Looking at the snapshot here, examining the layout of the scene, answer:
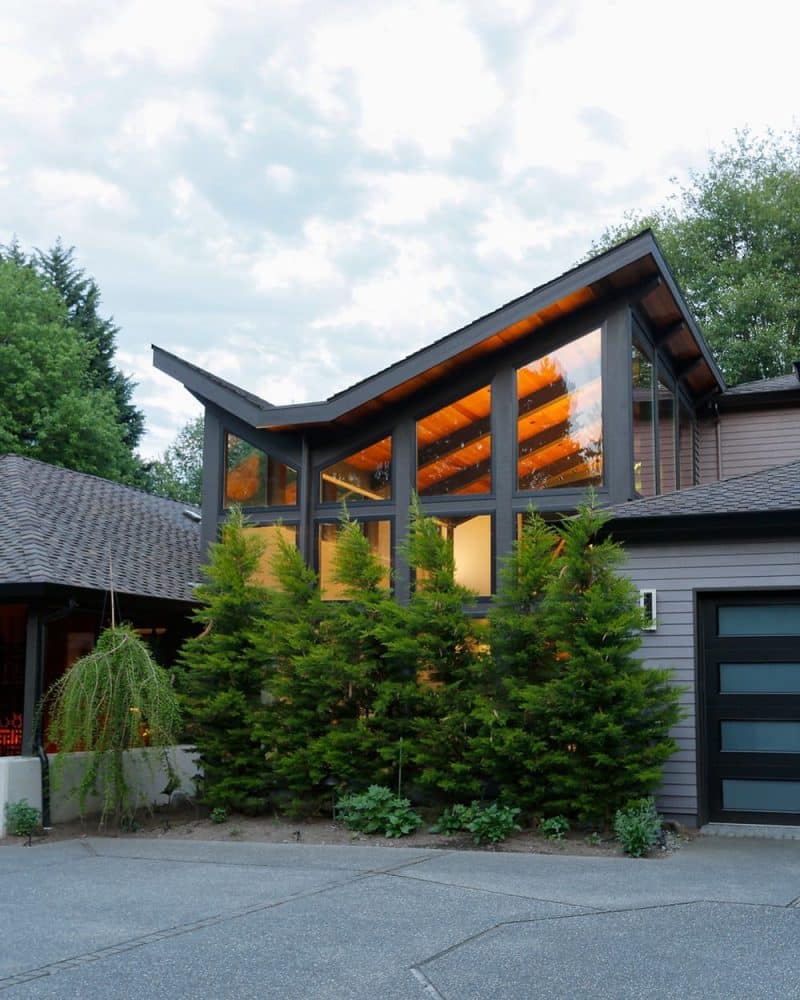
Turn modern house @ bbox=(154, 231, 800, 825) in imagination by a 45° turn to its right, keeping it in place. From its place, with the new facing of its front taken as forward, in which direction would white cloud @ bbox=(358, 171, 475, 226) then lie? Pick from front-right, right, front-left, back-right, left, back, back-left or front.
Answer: back-right

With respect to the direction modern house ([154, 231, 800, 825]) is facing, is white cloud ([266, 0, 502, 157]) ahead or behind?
behind

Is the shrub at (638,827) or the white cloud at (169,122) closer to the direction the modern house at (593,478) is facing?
the shrub

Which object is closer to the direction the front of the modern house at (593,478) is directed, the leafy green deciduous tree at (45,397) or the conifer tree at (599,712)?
the conifer tree

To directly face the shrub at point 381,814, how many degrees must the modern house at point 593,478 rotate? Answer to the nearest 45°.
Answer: approximately 45° to its right

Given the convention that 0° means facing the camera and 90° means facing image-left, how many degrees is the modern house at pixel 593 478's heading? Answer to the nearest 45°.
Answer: approximately 0°

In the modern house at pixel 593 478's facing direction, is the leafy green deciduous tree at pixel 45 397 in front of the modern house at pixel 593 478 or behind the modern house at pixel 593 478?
behind

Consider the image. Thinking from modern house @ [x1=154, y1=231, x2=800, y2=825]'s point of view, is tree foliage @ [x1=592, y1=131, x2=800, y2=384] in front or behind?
behind

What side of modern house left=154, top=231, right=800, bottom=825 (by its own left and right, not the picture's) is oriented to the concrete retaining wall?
right

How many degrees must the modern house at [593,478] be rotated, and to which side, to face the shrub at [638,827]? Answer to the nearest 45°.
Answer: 0° — it already faces it
